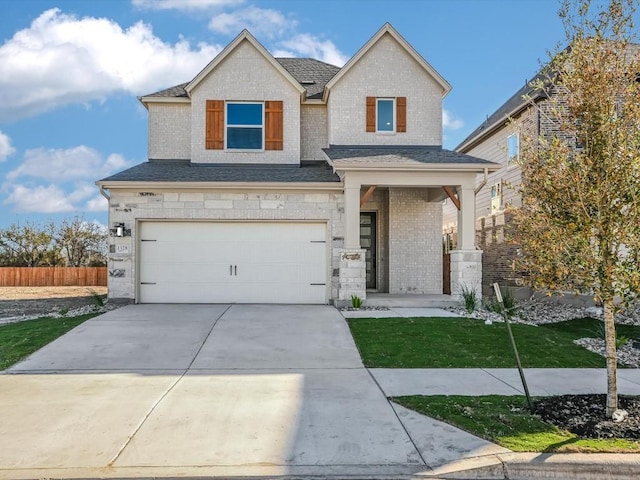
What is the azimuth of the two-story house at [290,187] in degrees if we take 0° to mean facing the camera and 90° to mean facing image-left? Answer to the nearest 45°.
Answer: approximately 0°

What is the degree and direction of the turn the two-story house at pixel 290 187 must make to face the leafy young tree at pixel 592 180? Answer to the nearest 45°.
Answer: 0° — it already faces it

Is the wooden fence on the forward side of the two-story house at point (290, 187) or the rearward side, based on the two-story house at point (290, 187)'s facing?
on the rearward side

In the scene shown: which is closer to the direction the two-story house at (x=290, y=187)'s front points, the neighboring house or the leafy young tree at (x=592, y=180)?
the leafy young tree

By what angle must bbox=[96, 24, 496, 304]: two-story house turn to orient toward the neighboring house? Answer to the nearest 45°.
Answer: approximately 135° to its left
